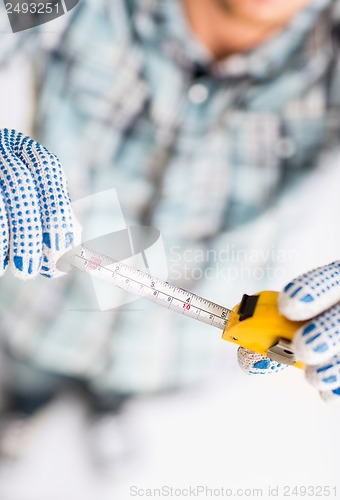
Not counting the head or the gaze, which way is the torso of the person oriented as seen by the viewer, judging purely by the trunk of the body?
toward the camera
